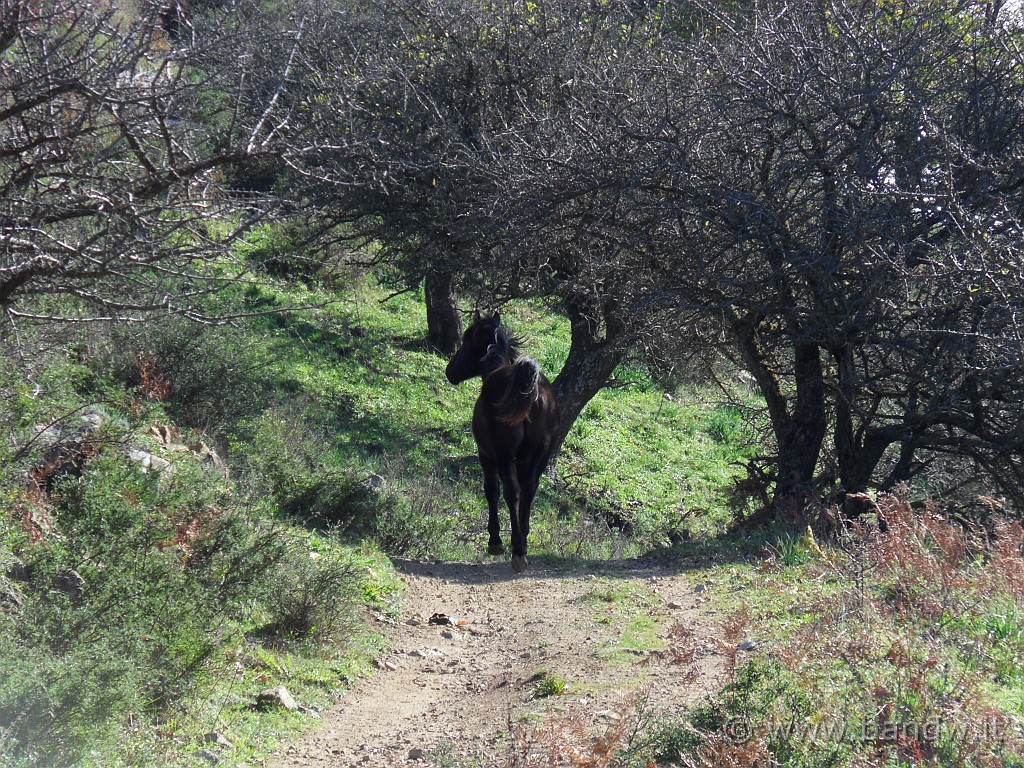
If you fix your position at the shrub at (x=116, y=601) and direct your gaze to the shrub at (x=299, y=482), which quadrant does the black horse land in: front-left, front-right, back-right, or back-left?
front-right

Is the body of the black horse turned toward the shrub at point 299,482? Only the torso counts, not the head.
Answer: no

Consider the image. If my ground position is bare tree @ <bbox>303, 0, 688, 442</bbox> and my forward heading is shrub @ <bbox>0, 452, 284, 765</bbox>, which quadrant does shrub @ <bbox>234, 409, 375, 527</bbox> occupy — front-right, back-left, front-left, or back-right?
front-right

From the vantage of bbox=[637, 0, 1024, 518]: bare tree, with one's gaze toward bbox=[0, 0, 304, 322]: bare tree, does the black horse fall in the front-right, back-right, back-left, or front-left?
front-right
